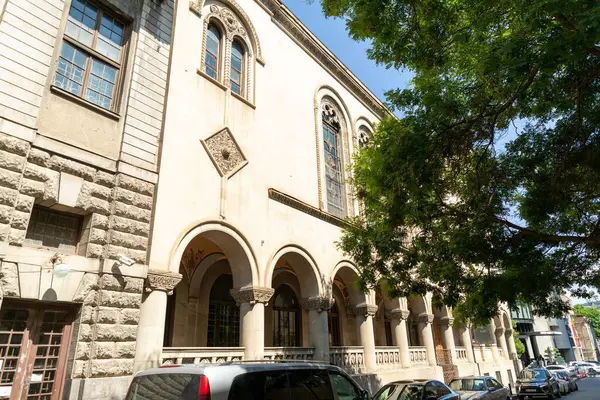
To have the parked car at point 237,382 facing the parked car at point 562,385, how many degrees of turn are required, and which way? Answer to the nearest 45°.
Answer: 0° — it already faces it

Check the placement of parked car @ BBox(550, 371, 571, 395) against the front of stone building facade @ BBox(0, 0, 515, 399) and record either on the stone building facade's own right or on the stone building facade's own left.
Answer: on the stone building facade's own left

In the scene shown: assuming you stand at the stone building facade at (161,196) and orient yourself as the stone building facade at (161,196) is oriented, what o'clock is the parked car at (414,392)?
The parked car is roughly at 10 o'clock from the stone building facade.

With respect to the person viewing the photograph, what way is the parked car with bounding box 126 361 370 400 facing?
facing away from the viewer and to the right of the viewer

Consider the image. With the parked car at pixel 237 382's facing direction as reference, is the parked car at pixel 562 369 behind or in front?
in front

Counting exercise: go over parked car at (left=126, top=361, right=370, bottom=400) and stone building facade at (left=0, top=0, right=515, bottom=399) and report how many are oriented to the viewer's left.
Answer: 0

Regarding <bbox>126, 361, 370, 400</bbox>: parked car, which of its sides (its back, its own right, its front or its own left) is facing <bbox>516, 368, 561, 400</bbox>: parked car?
front

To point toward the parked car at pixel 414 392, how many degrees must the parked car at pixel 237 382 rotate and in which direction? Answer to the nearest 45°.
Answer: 0° — it already faces it

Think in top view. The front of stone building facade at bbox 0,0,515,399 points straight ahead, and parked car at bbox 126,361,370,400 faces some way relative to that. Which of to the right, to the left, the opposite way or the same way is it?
to the left

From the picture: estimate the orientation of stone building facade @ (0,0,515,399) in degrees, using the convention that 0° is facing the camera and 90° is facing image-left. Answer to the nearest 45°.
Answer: approximately 315°

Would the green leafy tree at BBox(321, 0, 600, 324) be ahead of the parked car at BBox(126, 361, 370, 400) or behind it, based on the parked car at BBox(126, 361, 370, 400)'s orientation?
ahead

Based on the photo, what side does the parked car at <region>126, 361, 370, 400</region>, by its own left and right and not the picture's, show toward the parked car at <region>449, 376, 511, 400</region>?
front

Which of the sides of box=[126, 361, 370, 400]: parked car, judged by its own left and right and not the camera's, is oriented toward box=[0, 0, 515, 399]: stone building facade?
left
